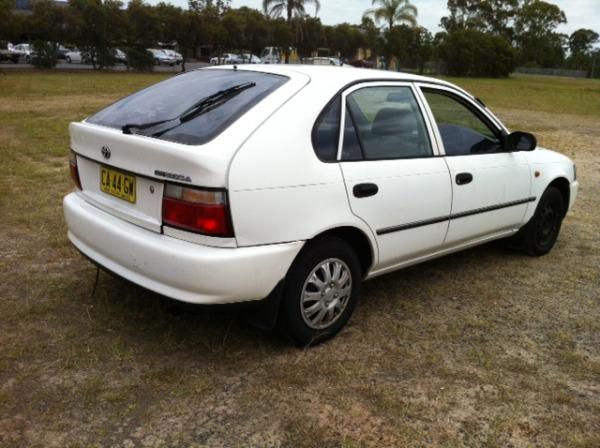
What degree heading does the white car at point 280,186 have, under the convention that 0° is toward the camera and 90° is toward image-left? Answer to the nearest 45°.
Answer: approximately 225°

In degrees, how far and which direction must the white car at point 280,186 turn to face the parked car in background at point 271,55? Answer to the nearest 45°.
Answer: approximately 45° to its left

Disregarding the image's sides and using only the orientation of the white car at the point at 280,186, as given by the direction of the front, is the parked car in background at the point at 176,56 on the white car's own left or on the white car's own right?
on the white car's own left

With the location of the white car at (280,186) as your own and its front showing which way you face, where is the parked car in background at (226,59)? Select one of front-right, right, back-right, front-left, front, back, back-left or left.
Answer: front-left

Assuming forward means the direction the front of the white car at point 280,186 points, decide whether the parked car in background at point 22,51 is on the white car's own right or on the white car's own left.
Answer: on the white car's own left

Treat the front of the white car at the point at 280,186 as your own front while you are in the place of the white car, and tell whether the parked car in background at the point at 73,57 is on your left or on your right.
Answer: on your left

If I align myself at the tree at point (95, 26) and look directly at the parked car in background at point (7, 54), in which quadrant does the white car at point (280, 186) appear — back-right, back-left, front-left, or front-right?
back-left

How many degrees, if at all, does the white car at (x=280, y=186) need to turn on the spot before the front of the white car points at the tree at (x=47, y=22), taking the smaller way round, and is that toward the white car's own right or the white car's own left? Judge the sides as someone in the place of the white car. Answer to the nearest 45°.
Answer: approximately 90° to the white car's own left

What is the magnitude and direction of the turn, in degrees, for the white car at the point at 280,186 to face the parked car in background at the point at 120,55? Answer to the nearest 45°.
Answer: approximately 45° to its left
